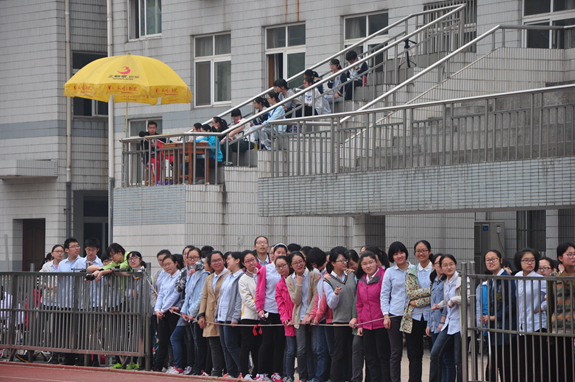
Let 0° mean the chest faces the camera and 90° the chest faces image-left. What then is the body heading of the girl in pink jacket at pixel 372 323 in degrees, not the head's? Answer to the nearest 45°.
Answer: approximately 0°

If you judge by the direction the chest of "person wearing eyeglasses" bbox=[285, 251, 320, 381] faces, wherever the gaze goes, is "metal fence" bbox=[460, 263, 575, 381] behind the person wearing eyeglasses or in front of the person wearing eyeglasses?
in front

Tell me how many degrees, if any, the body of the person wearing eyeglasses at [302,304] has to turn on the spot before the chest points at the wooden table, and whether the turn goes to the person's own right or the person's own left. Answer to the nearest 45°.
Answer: approximately 180°

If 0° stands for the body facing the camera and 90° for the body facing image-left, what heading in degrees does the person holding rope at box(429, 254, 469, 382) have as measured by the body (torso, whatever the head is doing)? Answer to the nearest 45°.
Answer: approximately 45°

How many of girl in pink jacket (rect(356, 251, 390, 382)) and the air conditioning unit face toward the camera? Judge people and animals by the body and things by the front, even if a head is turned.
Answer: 2

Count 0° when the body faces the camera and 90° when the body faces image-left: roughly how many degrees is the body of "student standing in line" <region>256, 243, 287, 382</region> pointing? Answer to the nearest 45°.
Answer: approximately 315°

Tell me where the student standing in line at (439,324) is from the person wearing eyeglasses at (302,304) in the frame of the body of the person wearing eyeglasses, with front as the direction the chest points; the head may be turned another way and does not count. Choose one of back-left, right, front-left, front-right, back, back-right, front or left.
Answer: front-left

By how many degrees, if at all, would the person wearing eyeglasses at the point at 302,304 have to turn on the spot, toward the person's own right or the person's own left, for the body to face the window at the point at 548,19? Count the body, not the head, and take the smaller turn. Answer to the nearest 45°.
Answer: approximately 135° to the person's own left
